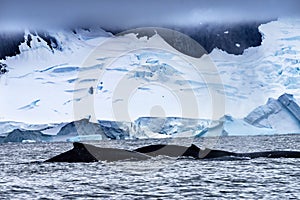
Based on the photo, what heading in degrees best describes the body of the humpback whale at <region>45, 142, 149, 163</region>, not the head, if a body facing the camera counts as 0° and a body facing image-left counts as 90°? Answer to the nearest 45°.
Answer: approximately 270°
